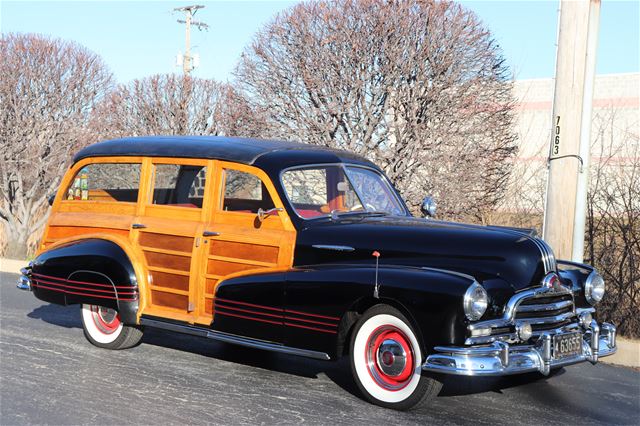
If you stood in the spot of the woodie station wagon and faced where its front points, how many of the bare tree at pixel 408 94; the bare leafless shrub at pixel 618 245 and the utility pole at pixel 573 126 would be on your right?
0

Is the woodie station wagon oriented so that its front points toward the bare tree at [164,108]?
no

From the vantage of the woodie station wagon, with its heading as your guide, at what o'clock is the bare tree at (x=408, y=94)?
The bare tree is roughly at 8 o'clock from the woodie station wagon.

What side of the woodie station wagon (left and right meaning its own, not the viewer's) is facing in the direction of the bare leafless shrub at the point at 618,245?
left

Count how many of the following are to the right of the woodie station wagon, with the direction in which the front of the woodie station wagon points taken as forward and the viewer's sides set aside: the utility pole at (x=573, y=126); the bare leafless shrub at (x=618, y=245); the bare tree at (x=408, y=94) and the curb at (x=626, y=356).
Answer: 0

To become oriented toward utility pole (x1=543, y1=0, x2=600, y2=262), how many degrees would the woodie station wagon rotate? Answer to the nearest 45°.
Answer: approximately 90° to its left

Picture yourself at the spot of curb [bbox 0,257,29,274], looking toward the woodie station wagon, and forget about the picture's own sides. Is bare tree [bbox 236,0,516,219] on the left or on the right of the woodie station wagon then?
left

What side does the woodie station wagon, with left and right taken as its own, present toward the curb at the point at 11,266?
back

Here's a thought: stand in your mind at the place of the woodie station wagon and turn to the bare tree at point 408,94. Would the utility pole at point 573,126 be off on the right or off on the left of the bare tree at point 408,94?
right

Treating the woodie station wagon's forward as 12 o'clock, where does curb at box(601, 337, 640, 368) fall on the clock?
The curb is roughly at 10 o'clock from the woodie station wagon.
